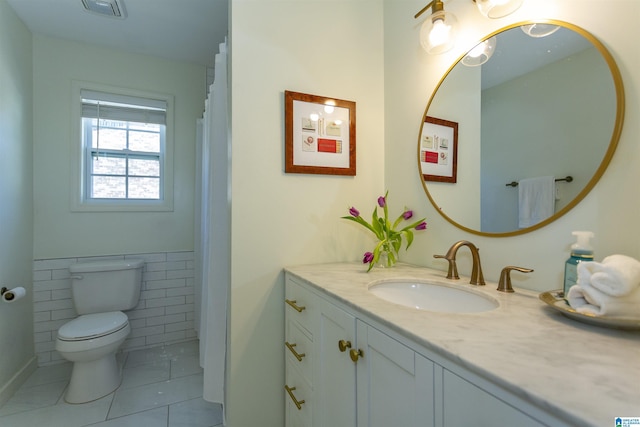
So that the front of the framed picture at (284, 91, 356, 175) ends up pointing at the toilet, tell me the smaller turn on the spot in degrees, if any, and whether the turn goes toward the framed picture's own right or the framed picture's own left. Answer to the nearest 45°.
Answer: approximately 135° to the framed picture's own right

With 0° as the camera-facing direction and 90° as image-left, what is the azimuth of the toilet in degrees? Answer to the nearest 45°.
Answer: approximately 45°

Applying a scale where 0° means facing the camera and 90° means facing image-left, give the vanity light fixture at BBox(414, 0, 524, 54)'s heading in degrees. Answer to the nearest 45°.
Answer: approximately 45°

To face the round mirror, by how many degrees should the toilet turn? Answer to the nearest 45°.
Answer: approximately 90° to its left

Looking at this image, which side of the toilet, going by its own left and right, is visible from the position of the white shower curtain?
left

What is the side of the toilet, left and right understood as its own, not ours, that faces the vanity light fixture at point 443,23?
left

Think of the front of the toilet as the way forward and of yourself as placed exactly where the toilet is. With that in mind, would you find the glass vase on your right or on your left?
on your left

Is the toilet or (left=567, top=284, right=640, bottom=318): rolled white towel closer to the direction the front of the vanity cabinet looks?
the toilet

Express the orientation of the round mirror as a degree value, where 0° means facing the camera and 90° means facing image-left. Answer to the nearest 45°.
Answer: approximately 45°
